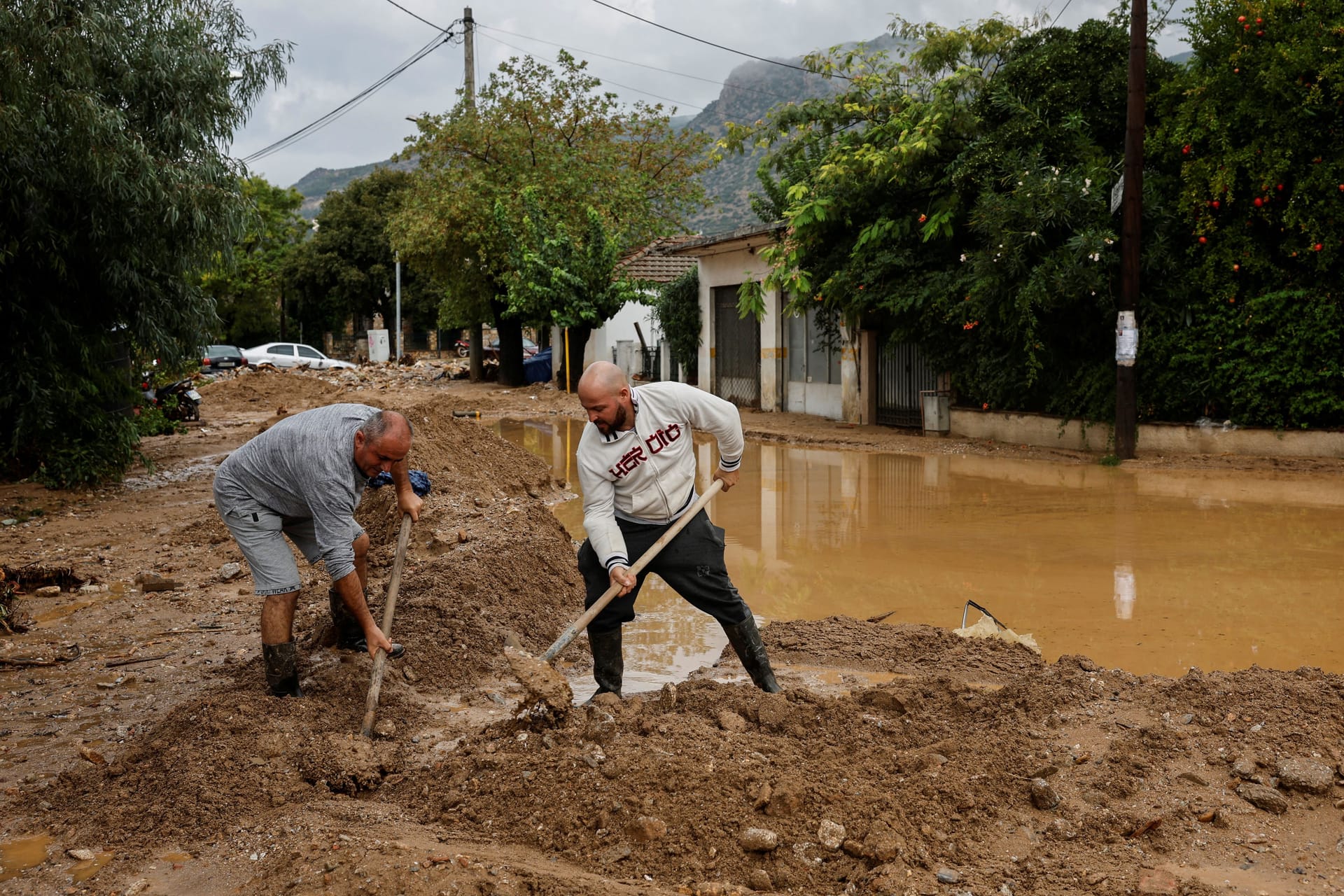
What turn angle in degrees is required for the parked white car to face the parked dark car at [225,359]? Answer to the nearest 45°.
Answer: approximately 180°

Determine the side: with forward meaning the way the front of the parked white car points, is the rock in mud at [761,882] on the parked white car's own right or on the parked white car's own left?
on the parked white car's own right

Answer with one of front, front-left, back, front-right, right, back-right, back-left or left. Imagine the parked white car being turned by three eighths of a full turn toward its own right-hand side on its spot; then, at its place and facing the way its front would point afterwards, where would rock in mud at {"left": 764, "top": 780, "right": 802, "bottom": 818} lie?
front-left

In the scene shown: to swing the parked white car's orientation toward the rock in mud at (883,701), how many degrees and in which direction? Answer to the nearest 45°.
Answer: approximately 90° to its right

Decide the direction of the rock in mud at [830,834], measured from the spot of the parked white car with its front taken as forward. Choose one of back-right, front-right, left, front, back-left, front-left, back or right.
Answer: right

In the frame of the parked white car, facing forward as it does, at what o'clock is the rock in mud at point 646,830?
The rock in mud is roughly at 3 o'clock from the parked white car.

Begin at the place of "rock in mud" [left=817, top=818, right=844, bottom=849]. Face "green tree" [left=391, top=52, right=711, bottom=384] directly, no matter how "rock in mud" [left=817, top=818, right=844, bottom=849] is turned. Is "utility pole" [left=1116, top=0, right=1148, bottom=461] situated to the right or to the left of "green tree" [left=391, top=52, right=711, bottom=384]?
right

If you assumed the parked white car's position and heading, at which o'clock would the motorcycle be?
The motorcycle is roughly at 3 o'clock from the parked white car.

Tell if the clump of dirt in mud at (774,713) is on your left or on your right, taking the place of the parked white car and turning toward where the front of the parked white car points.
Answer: on your right

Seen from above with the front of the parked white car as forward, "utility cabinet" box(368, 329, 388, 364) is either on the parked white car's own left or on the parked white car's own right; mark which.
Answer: on the parked white car's own left

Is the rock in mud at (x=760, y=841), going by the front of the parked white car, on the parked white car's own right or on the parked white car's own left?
on the parked white car's own right

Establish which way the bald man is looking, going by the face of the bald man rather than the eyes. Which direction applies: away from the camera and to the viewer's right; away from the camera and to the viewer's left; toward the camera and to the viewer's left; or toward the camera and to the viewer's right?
toward the camera and to the viewer's left

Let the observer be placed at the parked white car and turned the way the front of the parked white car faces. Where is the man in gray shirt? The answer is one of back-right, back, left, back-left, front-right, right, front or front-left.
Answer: right

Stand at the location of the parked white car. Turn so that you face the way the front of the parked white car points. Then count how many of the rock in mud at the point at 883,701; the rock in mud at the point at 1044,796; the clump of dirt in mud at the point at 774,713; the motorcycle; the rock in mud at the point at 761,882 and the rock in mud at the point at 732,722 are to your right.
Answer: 6

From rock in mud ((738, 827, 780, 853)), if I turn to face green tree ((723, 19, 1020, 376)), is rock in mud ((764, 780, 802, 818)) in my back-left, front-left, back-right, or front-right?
front-right

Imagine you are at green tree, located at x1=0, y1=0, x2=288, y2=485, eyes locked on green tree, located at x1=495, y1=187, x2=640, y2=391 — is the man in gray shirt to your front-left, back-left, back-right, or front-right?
back-right

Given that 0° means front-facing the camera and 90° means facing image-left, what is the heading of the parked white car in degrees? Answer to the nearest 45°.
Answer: approximately 270°

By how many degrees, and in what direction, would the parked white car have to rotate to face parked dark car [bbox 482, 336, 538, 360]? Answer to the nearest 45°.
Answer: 0° — it already faces it

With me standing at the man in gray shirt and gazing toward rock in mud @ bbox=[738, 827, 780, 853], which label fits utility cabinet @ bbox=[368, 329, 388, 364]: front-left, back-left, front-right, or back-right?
back-left
